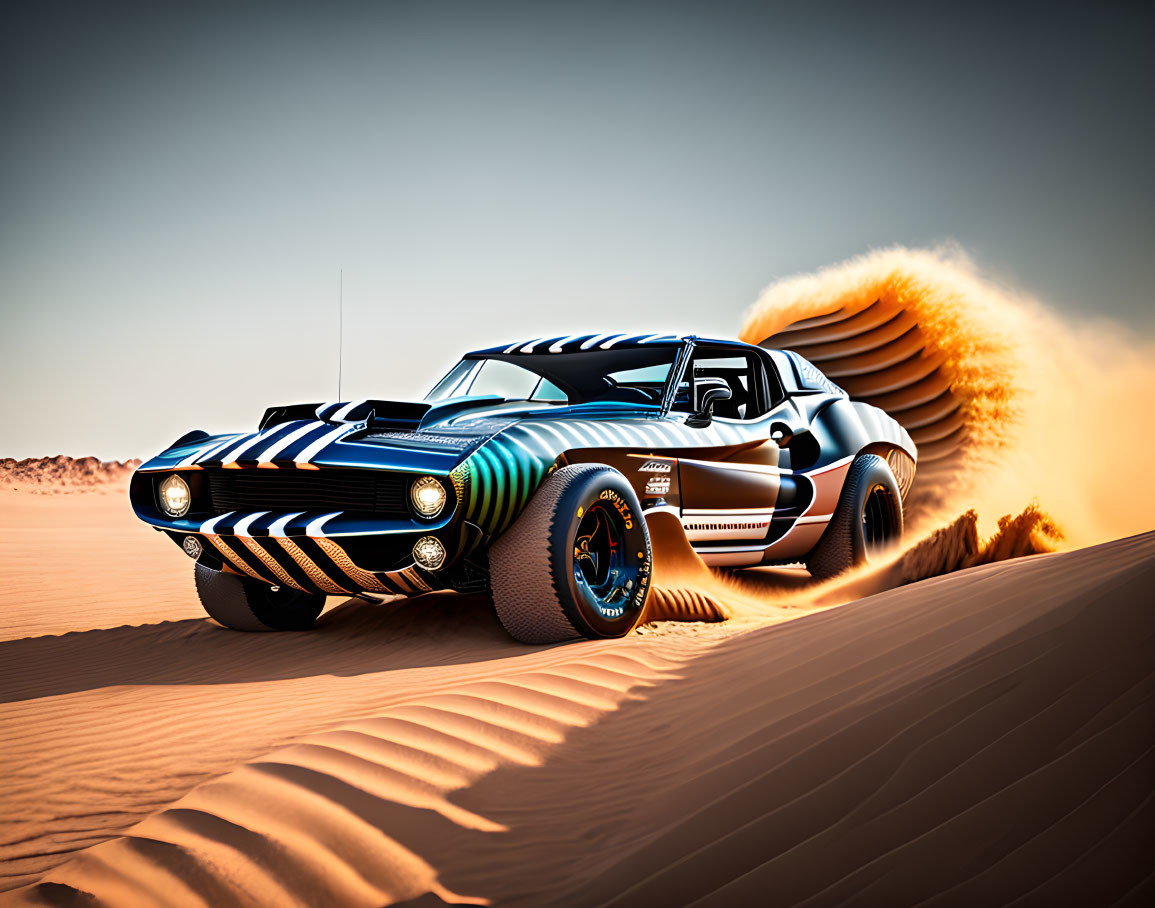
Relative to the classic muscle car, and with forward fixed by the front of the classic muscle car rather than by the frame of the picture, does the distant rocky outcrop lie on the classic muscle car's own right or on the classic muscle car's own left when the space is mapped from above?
on the classic muscle car's own right

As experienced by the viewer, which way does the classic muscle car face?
facing the viewer and to the left of the viewer
